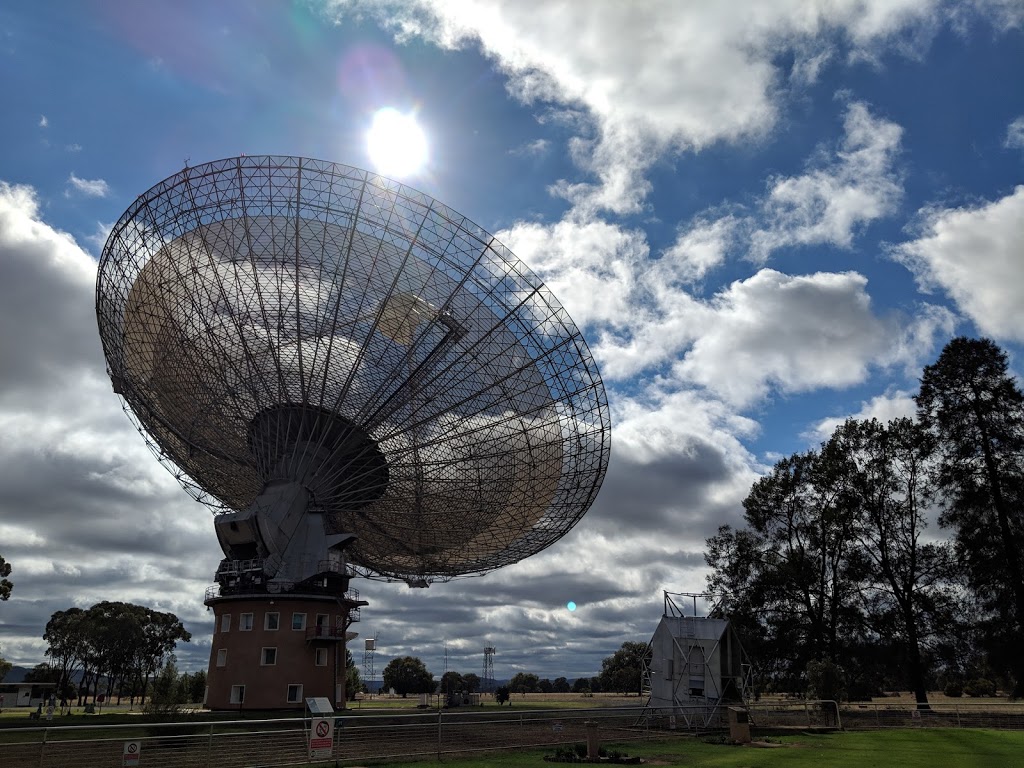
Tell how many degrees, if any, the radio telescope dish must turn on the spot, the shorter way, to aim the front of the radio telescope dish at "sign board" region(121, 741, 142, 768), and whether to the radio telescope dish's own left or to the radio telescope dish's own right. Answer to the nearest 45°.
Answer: approximately 135° to the radio telescope dish's own right

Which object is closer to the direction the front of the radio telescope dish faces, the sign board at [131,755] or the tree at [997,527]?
the tree
